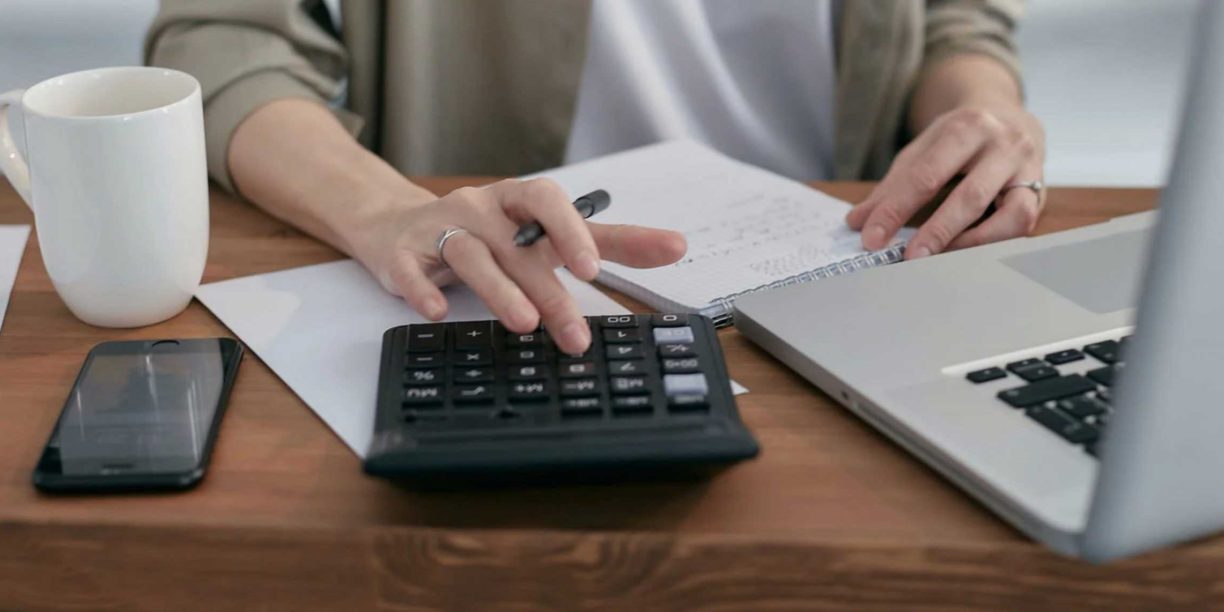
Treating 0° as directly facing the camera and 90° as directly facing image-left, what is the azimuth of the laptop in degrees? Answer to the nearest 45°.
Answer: approximately 135°

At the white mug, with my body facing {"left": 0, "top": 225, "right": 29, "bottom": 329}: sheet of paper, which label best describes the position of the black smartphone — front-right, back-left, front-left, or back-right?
back-left

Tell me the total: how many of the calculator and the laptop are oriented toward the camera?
0

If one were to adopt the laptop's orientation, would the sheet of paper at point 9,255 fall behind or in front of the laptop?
in front

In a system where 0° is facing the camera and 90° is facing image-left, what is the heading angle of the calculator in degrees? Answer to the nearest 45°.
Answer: approximately 180°
